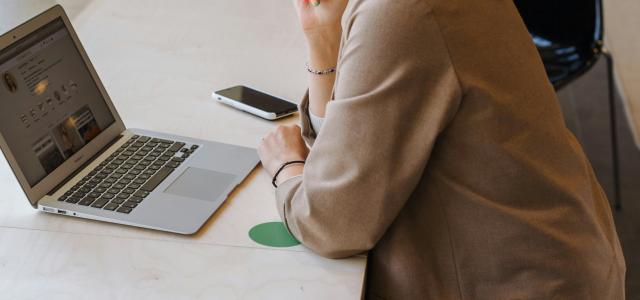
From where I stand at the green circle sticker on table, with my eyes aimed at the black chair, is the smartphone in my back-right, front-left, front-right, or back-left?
front-left

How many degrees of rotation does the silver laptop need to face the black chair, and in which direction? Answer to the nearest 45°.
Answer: approximately 90° to its left

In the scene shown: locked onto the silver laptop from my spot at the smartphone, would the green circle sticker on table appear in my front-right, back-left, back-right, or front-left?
front-left

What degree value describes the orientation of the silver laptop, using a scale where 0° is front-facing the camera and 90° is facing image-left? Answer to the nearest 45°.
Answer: approximately 315°
